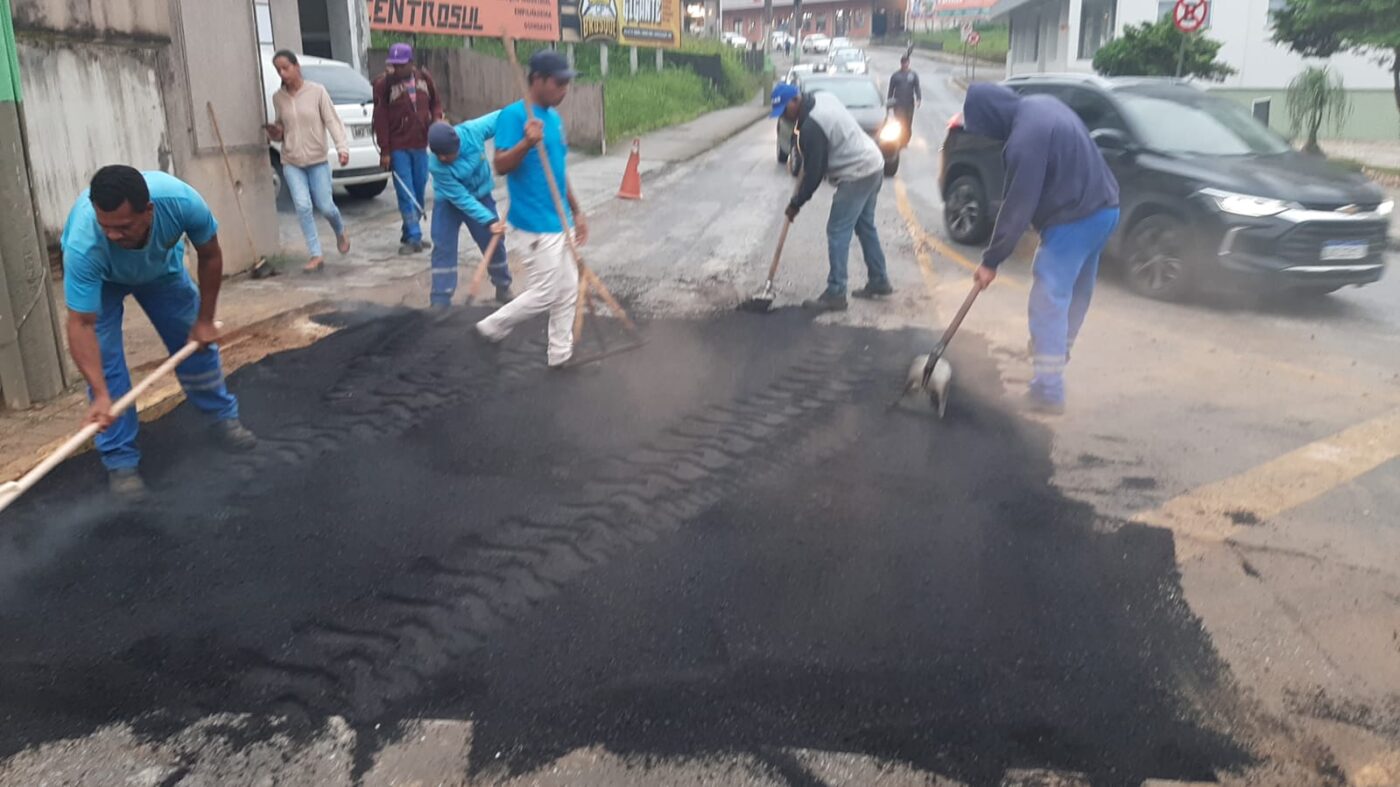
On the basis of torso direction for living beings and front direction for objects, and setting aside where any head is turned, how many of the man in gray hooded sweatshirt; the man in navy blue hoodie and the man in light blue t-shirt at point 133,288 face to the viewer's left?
2

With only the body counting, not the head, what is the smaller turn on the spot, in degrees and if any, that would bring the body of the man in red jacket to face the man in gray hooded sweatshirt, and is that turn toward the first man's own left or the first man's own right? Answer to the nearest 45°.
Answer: approximately 45° to the first man's own left

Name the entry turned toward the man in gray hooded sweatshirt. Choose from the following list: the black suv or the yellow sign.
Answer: the yellow sign

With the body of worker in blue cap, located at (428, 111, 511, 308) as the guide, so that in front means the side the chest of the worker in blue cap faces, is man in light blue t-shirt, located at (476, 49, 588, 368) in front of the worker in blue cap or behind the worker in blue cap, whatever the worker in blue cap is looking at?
in front

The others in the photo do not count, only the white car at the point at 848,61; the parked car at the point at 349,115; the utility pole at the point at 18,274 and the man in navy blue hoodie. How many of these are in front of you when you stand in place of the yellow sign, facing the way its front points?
3

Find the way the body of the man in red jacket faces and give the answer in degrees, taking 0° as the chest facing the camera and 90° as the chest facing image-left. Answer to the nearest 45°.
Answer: approximately 0°

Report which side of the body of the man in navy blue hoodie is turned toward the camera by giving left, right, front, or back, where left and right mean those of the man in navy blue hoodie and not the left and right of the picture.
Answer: left

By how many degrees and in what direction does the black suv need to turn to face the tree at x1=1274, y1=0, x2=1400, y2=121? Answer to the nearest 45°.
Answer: approximately 135° to its left

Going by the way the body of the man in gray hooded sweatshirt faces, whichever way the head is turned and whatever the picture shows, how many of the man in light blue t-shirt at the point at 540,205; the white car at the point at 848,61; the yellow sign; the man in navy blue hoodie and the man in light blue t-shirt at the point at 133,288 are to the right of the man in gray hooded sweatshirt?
2

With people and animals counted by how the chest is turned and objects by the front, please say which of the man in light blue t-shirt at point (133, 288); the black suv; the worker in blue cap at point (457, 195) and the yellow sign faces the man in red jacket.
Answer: the yellow sign

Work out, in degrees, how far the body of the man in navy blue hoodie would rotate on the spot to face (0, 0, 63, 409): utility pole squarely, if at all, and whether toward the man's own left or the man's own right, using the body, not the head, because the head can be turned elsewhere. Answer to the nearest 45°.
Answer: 0° — they already face it

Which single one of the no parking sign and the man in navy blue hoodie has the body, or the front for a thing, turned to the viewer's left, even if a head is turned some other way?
the man in navy blue hoodie

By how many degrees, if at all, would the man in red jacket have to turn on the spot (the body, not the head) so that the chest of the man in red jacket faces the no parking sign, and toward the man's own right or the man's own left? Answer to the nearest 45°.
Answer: approximately 90° to the man's own left
